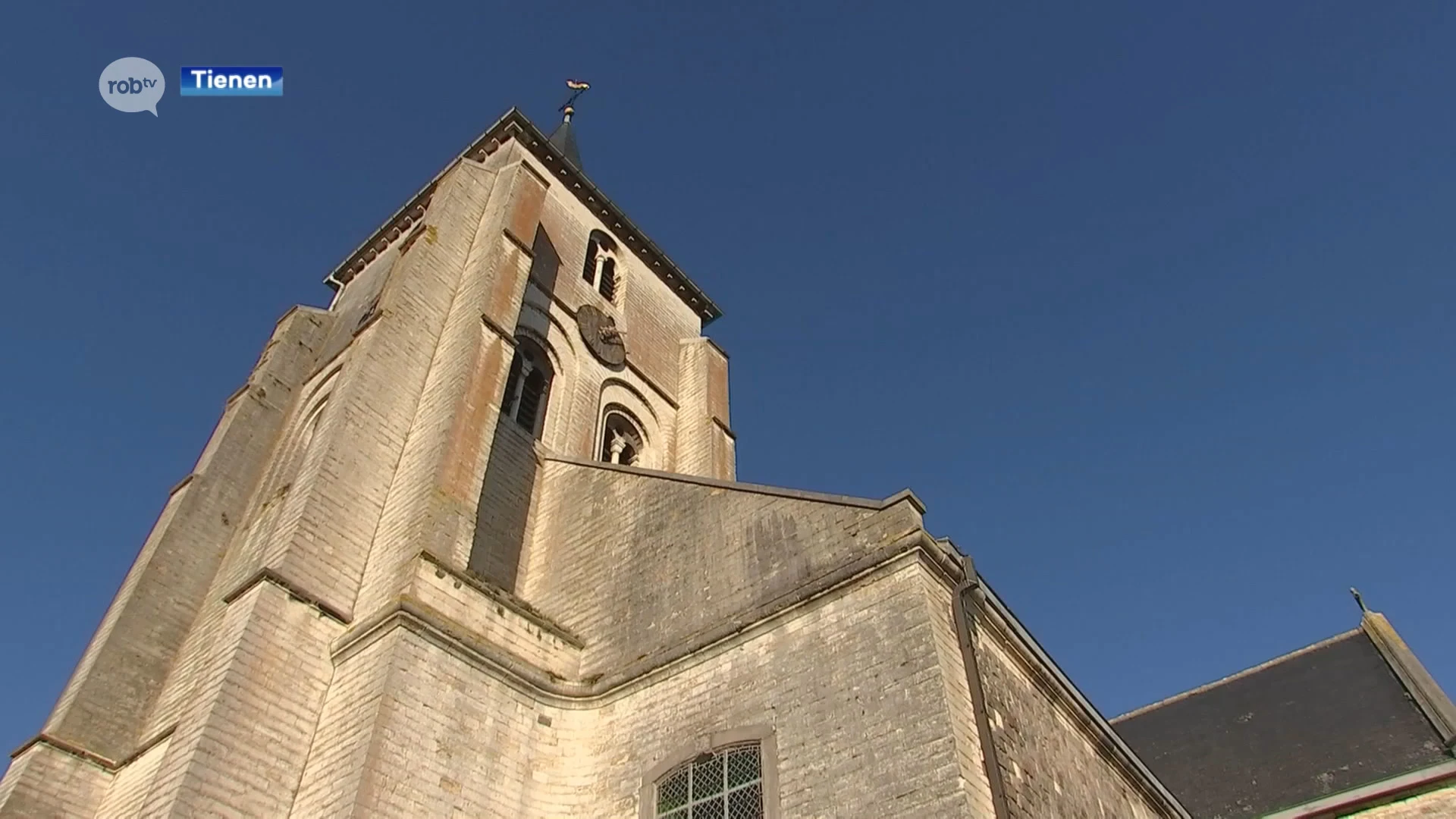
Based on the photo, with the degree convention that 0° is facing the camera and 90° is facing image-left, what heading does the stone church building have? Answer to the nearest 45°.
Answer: approximately 45°
